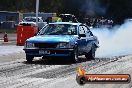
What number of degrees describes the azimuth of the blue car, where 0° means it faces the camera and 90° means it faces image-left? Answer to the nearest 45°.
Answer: approximately 45°

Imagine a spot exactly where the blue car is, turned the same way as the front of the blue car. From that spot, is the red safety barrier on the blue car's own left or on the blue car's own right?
on the blue car's own right
